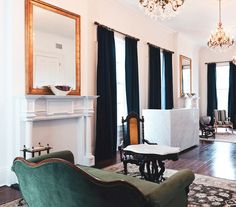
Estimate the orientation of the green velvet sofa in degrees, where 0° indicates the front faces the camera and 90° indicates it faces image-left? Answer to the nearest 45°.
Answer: approximately 225°

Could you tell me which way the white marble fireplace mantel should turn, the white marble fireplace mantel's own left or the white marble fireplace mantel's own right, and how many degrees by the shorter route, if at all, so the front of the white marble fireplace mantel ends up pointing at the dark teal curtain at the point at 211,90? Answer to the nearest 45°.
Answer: approximately 90° to the white marble fireplace mantel's own left

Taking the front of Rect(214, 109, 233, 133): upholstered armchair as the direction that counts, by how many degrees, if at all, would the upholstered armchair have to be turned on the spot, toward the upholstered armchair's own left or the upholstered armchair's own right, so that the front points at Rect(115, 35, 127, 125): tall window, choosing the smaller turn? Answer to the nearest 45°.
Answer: approximately 90° to the upholstered armchair's own right

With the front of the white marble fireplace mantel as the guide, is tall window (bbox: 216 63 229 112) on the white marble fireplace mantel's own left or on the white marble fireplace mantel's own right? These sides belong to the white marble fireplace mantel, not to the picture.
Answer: on the white marble fireplace mantel's own left

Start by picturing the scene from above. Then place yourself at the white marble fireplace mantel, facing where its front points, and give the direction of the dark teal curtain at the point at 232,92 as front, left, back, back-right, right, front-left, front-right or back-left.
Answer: left

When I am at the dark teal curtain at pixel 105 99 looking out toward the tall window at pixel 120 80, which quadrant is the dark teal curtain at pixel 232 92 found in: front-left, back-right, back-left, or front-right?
front-right

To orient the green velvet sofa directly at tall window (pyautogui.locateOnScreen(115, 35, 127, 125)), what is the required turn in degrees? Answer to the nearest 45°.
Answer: approximately 45° to its left

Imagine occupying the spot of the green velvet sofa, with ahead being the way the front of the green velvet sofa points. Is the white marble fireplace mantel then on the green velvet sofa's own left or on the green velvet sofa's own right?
on the green velvet sofa's own left

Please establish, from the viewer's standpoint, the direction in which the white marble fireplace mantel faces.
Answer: facing the viewer and to the right of the viewer

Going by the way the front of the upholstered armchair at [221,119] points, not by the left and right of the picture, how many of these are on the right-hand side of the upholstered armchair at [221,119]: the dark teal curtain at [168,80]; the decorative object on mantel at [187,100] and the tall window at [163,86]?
3

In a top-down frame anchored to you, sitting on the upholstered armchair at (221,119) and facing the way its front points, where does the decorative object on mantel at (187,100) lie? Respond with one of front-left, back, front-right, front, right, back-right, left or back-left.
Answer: right

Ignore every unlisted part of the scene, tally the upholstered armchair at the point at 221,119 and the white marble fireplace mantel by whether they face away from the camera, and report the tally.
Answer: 0

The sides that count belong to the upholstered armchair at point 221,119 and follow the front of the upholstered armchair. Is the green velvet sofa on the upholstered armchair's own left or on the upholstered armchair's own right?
on the upholstered armchair's own right
